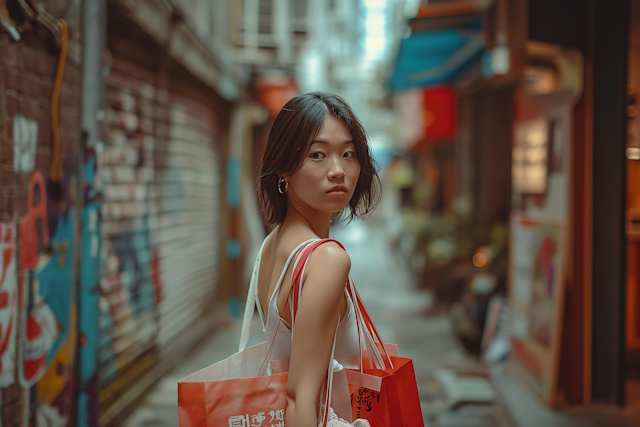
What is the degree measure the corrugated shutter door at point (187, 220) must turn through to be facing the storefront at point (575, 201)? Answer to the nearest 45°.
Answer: approximately 45° to its right

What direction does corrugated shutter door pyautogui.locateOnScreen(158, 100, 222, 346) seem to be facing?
to the viewer's right

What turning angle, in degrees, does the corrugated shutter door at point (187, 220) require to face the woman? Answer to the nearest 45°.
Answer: approximately 90° to its right

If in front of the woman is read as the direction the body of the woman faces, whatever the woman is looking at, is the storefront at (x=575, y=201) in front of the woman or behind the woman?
in front

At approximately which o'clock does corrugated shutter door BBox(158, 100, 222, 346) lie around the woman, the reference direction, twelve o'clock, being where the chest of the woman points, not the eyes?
The corrugated shutter door is roughly at 10 o'clock from the woman.
